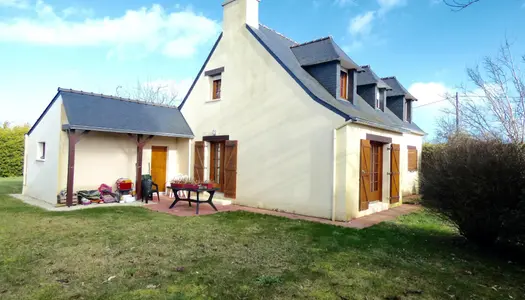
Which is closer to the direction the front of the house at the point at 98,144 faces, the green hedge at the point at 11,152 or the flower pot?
the flower pot

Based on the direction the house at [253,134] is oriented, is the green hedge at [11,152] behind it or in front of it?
behind

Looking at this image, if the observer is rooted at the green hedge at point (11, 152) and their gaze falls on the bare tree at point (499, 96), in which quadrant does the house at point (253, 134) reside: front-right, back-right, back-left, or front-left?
front-right

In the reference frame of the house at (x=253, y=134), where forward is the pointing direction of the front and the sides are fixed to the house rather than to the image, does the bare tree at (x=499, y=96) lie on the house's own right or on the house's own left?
on the house's own left

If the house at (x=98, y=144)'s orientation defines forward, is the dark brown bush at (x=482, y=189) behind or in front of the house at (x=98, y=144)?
in front

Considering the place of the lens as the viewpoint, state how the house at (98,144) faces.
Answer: facing the viewer and to the right of the viewer

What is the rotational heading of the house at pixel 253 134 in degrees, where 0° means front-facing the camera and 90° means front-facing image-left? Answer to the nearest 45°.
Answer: approximately 315°
